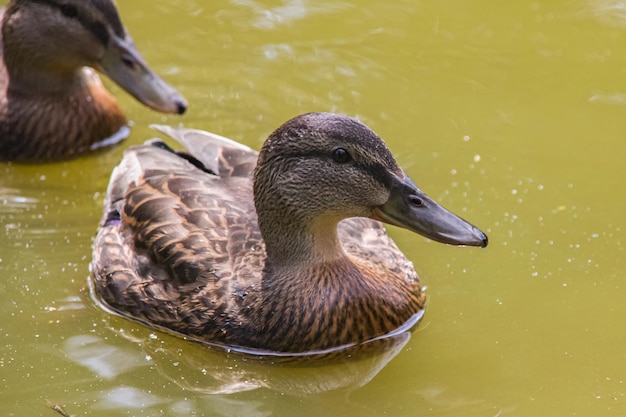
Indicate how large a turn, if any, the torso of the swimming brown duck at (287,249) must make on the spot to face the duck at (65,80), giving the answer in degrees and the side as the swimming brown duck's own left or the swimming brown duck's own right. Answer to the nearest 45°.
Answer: approximately 180°

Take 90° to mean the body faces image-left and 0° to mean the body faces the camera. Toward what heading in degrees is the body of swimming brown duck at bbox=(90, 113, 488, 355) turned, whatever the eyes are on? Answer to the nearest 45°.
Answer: approximately 315°
